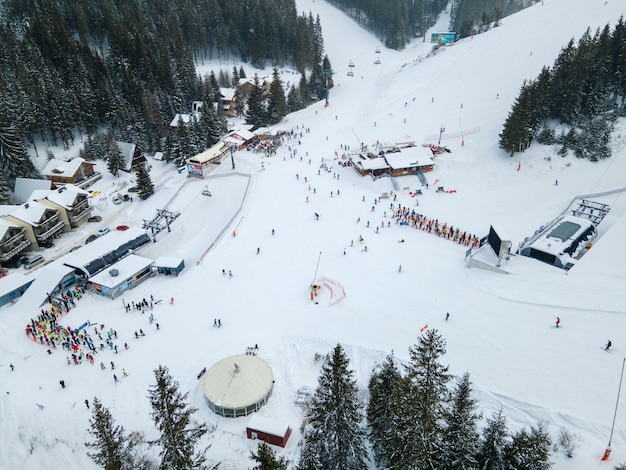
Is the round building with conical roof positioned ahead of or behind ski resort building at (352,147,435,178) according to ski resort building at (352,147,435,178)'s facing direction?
ahead

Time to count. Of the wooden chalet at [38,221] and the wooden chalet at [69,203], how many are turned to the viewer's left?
0

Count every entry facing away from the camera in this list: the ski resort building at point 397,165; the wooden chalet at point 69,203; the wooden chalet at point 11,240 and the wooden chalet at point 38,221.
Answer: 0

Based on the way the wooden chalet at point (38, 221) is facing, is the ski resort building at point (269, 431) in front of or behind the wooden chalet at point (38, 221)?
in front

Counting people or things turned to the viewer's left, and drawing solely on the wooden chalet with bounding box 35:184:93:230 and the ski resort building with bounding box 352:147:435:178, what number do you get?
0

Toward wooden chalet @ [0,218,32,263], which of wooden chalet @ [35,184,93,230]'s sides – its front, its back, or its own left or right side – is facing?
right

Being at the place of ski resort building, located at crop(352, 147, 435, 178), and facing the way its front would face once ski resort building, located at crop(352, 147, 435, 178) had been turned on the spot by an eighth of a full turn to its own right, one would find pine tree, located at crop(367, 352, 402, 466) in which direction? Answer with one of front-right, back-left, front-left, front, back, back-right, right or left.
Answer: front-left

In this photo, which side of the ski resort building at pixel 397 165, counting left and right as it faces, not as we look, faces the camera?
front

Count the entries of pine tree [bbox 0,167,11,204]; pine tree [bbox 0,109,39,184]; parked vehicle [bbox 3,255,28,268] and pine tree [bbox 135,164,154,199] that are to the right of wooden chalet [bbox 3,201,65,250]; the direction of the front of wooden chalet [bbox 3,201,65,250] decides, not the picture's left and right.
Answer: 1
